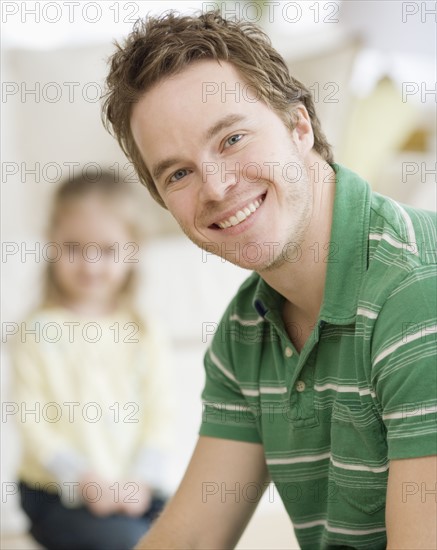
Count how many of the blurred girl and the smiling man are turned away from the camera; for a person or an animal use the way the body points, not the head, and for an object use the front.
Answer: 0

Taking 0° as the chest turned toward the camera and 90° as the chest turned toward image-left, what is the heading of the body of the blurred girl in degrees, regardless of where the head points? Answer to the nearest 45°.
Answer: approximately 0°

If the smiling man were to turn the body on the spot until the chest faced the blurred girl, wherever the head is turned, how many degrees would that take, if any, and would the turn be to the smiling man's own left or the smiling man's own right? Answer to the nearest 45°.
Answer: approximately 90° to the smiling man's own right

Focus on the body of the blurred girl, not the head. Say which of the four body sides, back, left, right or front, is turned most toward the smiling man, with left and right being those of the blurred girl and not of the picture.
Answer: front

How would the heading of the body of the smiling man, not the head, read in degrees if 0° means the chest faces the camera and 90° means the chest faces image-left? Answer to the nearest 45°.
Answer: approximately 45°
